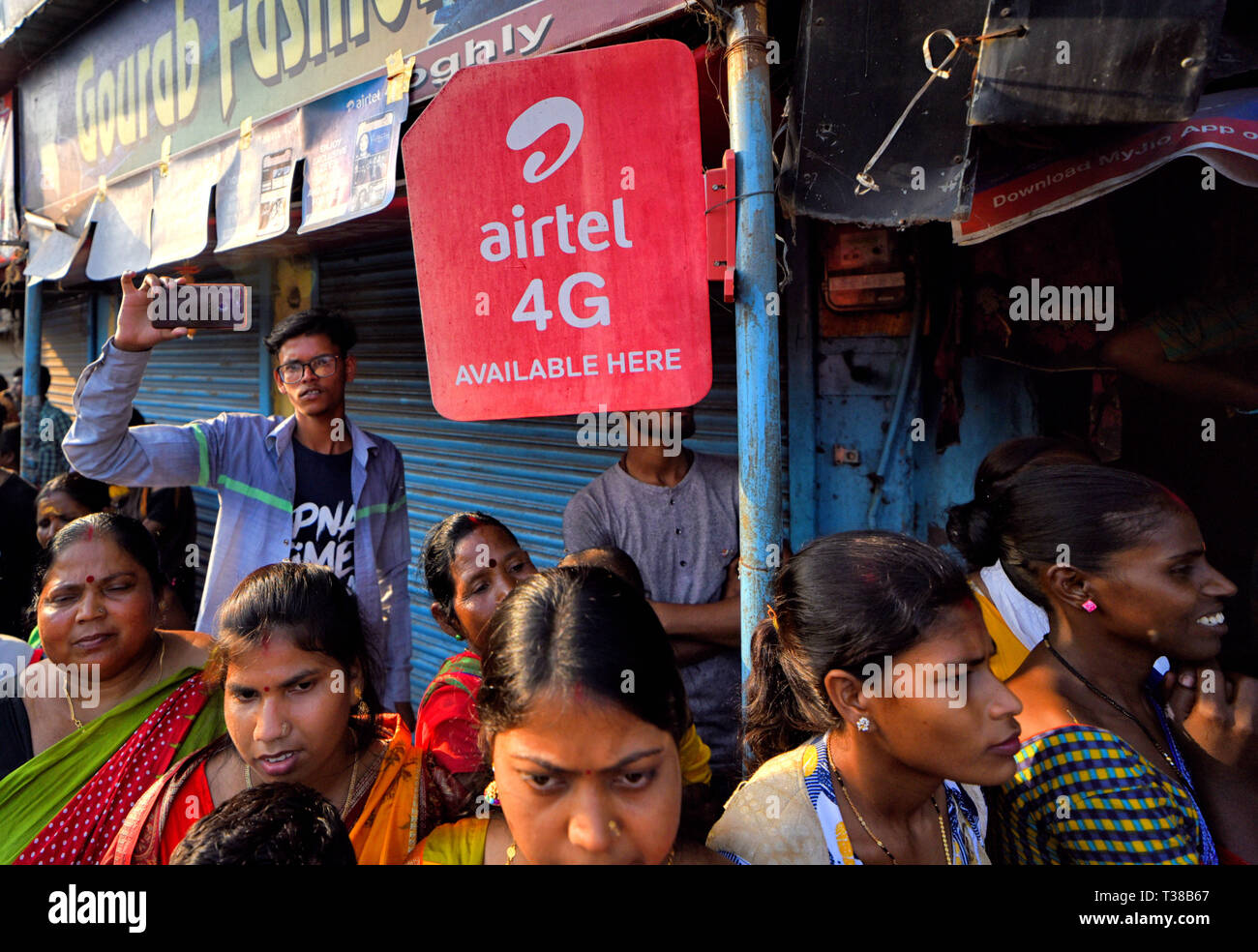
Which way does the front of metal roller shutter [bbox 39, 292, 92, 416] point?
toward the camera

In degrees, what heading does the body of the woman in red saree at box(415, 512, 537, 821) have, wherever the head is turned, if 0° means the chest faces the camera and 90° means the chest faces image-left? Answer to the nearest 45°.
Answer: approximately 315°

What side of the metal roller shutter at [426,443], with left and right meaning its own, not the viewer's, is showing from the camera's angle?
front

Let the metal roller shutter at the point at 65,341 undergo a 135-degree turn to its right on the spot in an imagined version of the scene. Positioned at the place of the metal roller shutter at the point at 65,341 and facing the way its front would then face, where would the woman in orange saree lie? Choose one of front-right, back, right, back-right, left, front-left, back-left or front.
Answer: back-left

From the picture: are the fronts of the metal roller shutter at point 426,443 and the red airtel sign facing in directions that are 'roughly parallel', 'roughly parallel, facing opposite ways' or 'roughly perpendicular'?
roughly parallel

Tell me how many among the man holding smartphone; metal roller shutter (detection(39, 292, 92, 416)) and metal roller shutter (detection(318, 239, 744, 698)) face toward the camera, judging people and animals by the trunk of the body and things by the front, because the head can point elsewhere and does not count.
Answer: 3

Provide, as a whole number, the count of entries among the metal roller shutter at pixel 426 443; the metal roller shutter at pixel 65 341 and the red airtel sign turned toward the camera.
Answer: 3

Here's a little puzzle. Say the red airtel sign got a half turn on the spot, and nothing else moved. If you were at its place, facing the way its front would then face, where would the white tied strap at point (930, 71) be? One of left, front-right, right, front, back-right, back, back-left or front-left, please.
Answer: right

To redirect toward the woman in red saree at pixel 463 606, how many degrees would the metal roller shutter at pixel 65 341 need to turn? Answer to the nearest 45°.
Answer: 0° — it already faces them

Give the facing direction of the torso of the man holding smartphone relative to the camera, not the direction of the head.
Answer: toward the camera

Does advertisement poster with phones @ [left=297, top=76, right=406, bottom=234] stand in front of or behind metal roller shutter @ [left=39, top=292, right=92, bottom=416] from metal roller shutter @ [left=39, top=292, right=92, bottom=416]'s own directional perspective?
in front

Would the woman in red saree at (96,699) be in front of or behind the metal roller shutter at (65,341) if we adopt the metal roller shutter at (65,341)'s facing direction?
in front
